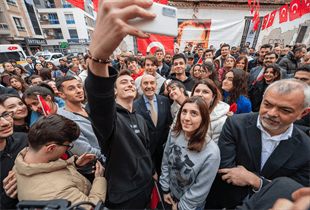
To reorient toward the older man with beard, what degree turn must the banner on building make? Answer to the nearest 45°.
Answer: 0° — it already faces them

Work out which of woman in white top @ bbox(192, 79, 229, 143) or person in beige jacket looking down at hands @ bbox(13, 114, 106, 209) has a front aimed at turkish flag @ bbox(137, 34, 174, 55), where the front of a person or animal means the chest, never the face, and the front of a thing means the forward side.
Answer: the person in beige jacket looking down at hands

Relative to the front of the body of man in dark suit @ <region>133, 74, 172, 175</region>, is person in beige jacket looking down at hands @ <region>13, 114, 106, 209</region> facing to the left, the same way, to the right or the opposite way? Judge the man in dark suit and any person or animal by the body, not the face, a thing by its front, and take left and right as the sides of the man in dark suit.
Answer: the opposite way

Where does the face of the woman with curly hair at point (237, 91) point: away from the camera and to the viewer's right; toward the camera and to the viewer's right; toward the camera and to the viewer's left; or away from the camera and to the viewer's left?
toward the camera and to the viewer's left

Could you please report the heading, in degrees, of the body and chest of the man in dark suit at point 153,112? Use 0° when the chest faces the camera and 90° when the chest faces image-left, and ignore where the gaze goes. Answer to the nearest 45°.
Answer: approximately 0°

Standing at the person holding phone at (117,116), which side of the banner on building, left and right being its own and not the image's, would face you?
front

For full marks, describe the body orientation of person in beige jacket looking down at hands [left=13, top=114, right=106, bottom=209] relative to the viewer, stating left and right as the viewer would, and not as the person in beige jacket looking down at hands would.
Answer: facing away from the viewer and to the right of the viewer

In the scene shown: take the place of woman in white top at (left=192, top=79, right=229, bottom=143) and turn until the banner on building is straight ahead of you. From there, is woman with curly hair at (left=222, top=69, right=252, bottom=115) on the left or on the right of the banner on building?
right

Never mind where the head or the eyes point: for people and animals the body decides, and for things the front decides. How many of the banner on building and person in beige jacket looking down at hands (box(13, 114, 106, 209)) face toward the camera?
1

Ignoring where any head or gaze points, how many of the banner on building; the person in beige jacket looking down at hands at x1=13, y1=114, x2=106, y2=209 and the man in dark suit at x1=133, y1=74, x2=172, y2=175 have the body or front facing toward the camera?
2

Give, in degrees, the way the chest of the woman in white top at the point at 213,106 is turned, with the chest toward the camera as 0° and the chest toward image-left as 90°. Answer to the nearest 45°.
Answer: approximately 45°

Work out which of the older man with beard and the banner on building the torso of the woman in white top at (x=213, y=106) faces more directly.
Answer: the older man with beard

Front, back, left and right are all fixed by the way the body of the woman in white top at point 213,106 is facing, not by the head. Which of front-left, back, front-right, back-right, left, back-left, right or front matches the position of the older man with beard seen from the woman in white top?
left

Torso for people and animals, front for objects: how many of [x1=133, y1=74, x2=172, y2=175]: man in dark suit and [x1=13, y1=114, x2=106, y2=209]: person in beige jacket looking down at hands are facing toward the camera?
1

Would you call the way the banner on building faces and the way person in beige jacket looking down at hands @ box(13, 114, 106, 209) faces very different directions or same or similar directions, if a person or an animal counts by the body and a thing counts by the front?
very different directions

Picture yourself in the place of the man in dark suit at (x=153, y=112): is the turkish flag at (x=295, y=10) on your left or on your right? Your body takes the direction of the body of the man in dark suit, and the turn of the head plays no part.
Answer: on your left
